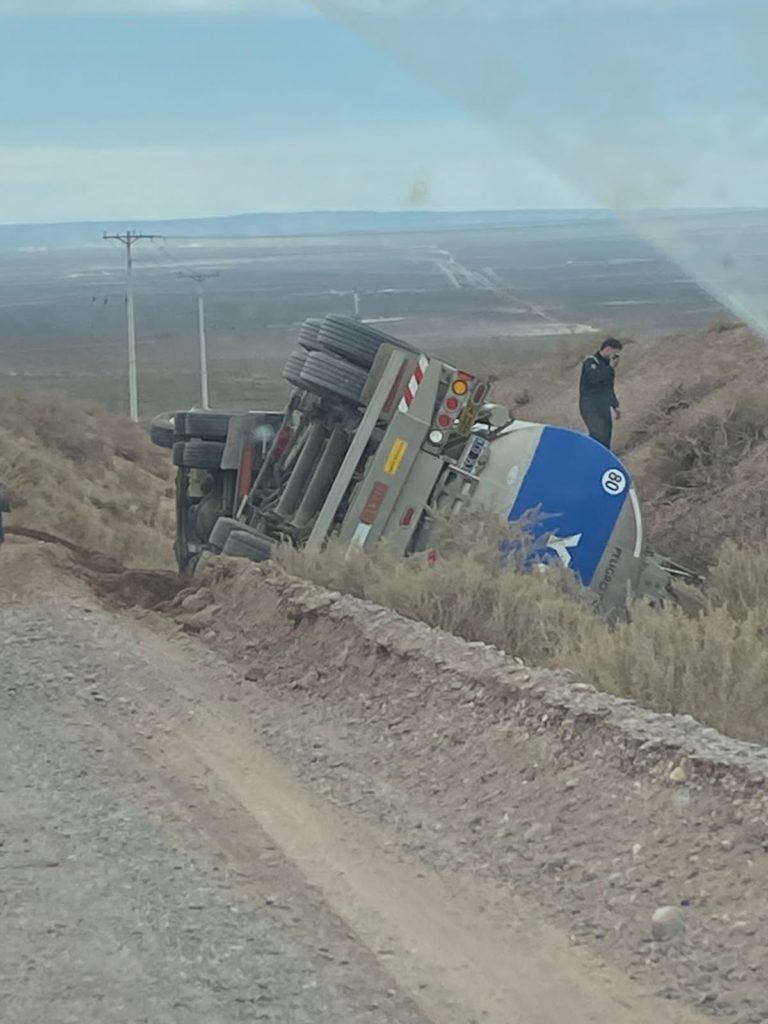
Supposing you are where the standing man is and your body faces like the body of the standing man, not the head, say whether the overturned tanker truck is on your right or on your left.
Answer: on your right
